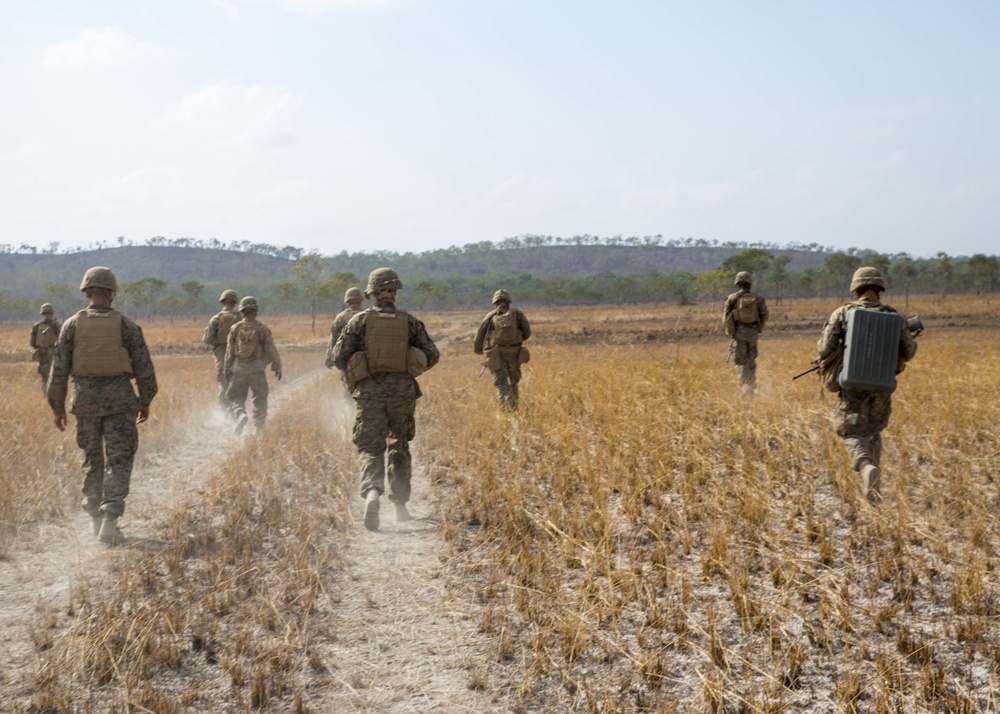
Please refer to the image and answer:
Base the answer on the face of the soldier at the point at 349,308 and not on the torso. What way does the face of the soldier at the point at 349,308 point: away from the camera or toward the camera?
away from the camera

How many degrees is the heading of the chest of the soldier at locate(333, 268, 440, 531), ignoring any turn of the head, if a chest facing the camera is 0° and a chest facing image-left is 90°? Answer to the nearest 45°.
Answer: approximately 180°

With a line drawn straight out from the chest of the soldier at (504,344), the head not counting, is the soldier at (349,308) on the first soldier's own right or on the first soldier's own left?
on the first soldier's own left

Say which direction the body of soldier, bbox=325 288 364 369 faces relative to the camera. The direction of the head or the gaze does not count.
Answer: away from the camera

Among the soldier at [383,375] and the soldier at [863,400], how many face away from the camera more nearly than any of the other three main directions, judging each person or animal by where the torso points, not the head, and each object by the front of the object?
2

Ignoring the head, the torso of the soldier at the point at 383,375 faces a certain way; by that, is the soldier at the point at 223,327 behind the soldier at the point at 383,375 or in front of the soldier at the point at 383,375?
in front

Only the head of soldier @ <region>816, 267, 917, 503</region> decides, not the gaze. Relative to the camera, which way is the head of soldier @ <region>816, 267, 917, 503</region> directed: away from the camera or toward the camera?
away from the camera

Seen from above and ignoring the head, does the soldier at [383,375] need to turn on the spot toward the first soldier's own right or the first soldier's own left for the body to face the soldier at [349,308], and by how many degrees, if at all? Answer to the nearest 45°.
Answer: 0° — they already face them

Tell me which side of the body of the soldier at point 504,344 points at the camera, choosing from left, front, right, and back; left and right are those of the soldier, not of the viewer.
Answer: back

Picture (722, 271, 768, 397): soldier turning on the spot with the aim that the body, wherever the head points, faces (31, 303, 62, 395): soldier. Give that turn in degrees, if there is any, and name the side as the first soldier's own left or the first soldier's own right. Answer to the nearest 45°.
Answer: approximately 90° to the first soldier's own left

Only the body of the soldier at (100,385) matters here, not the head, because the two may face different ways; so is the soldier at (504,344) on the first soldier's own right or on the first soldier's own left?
on the first soldier's own right
